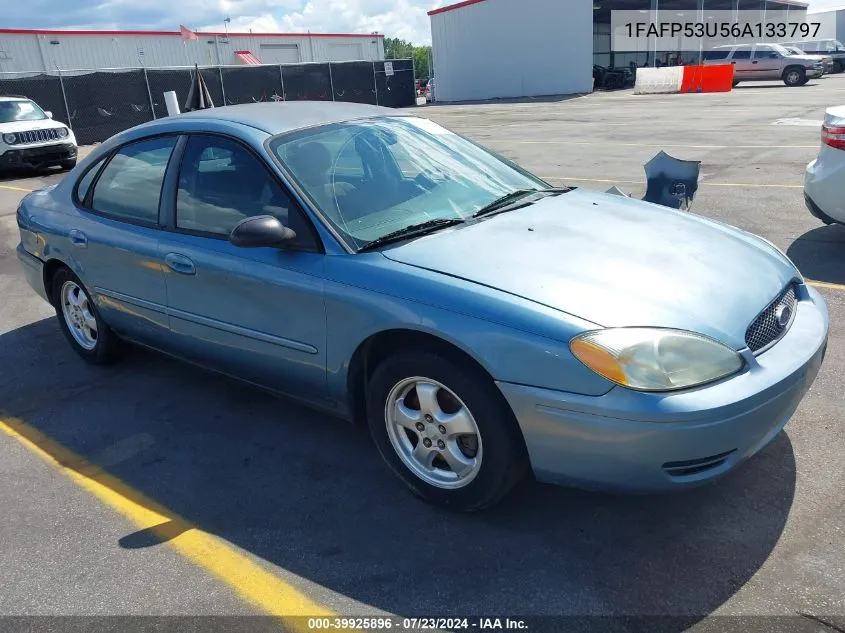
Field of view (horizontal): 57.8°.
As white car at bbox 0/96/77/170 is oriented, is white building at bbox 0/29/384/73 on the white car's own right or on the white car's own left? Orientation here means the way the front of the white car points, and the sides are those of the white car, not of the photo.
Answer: on the white car's own left

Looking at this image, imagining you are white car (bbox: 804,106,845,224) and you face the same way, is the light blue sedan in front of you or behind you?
behind

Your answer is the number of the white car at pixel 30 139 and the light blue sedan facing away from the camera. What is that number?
0

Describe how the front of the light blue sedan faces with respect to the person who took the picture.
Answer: facing the viewer and to the right of the viewer

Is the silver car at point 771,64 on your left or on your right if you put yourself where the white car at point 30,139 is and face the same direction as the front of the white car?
on your left

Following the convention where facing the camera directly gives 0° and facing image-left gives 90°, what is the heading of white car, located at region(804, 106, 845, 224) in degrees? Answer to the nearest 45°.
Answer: approximately 225°

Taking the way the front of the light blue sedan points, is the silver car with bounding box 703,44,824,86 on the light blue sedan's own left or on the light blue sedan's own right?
on the light blue sedan's own left

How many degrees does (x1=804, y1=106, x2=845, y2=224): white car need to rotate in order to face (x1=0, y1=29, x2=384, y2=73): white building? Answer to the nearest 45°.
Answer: approximately 90° to its left

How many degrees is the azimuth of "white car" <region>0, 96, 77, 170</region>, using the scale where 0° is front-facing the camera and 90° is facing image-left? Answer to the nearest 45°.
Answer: approximately 315°
